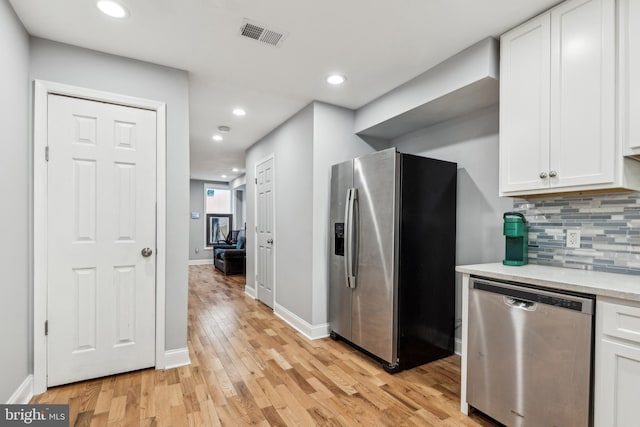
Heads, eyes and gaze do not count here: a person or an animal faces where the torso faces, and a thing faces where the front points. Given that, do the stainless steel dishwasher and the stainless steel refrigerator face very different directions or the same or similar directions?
same or similar directions

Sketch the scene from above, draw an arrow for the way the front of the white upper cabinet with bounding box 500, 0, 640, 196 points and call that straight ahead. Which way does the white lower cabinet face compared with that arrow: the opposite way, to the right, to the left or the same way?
the same way

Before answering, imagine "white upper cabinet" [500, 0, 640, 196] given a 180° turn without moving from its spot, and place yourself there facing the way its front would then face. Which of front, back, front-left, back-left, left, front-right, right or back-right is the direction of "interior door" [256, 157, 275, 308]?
back-left

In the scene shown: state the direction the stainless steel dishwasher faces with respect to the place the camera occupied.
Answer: facing the viewer and to the left of the viewer

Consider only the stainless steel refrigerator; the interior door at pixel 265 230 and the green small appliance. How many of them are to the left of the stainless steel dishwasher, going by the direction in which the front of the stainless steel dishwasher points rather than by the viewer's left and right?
0

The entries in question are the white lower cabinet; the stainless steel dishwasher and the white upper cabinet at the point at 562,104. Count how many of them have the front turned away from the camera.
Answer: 0

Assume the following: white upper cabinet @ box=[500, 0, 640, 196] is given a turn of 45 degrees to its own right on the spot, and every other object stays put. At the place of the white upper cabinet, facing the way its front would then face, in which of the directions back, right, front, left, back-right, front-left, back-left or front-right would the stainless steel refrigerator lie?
front

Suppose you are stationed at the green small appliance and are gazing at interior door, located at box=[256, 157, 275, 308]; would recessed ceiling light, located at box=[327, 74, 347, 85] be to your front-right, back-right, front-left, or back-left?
front-left

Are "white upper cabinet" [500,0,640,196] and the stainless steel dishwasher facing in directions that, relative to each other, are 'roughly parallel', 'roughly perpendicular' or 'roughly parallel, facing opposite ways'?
roughly parallel

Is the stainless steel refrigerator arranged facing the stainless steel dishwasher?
no

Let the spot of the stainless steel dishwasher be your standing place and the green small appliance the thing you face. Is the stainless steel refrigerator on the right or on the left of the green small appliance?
left

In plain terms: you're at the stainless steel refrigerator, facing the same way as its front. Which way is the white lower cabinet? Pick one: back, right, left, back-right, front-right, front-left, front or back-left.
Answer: left

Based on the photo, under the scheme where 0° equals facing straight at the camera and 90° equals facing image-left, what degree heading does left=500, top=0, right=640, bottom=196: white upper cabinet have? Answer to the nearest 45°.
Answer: approximately 45°

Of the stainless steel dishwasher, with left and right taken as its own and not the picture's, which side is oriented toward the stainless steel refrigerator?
right

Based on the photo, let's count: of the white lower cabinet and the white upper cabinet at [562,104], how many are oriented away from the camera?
0

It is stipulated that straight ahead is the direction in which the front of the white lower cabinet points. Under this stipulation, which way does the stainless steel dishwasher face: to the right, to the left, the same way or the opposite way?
the same way
